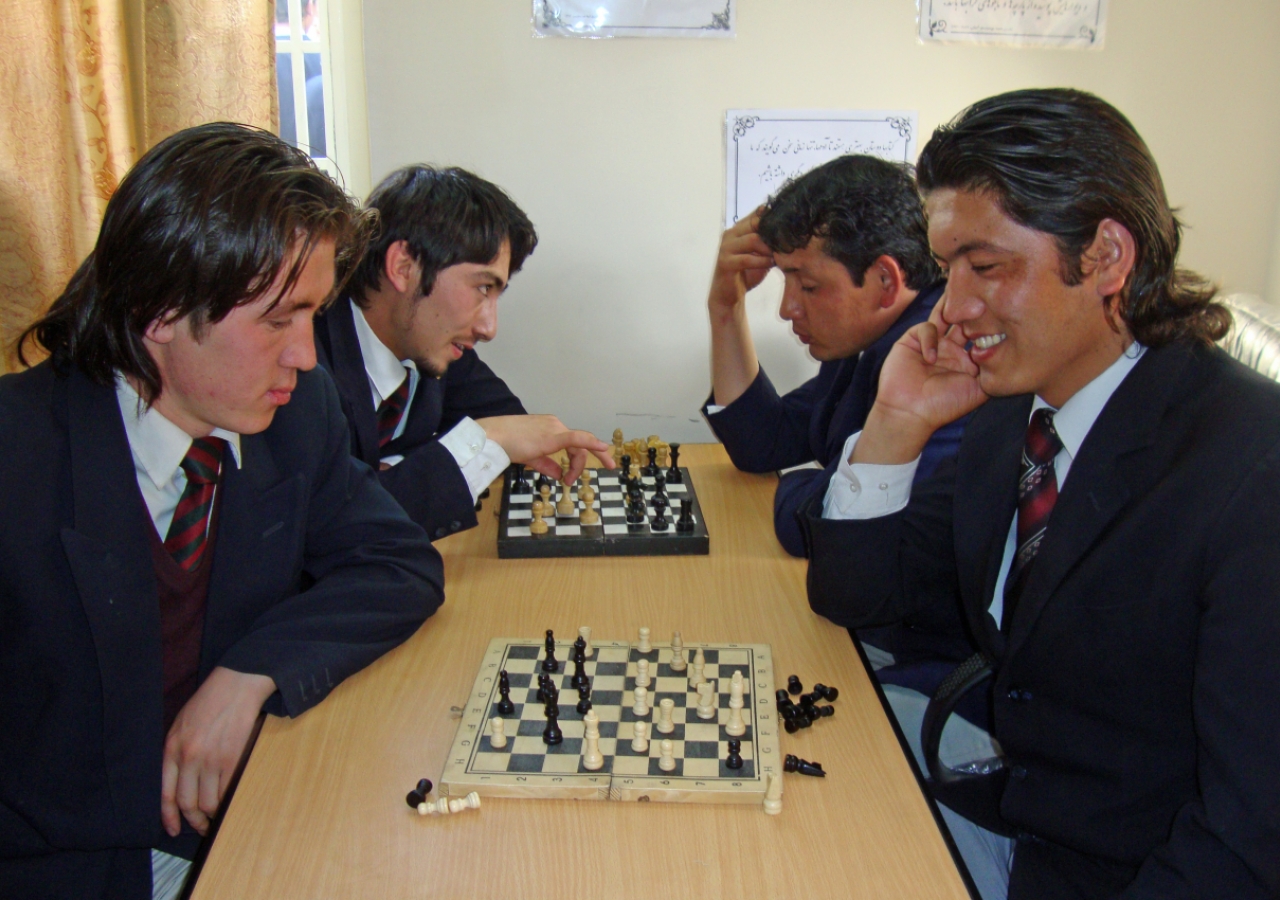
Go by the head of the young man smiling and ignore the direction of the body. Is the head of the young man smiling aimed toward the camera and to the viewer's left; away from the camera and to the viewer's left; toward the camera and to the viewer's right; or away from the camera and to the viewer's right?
toward the camera and to the viewer's left

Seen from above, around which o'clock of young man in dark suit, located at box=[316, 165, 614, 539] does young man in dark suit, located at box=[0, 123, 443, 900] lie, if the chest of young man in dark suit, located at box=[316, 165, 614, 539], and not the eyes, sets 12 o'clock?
young man in dark suit, located at box=[0, 123, 443, 900] is roughly at 2 o'clock from young man in dark suit, located at box=[316, 165, 614, 539].

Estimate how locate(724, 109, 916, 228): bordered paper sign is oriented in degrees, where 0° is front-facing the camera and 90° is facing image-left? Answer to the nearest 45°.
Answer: approximately 0°

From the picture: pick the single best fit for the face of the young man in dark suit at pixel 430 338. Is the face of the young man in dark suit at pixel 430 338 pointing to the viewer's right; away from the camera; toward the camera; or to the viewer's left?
to the viewer's right

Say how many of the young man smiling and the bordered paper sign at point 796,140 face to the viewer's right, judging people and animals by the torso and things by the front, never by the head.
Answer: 0

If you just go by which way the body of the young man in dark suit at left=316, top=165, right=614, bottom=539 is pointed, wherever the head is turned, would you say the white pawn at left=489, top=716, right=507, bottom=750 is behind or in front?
in front

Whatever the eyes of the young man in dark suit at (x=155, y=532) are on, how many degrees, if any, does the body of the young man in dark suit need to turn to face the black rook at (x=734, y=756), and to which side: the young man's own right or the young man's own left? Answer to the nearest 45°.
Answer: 0° — they already face it

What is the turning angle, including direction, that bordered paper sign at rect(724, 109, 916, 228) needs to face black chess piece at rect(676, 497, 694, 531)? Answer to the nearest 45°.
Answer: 0° — it already faces it

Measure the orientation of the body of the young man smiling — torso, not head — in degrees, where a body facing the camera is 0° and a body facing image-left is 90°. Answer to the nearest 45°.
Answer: approximately 45°

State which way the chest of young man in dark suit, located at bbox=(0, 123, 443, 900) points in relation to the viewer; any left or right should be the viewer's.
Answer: facing the viewer and to the right of the viewer

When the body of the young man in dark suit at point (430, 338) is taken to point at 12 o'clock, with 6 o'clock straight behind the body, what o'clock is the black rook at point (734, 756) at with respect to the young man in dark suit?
The black rook is roughly at 1 o'clock from the young man in dark suit.
